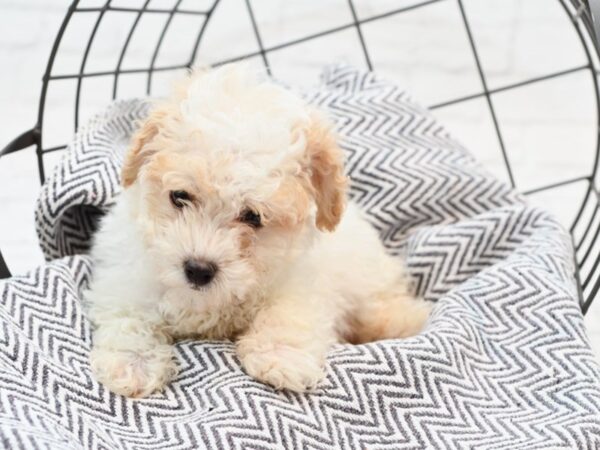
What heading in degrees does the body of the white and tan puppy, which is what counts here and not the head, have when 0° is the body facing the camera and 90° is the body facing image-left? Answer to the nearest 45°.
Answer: approximately 45°
